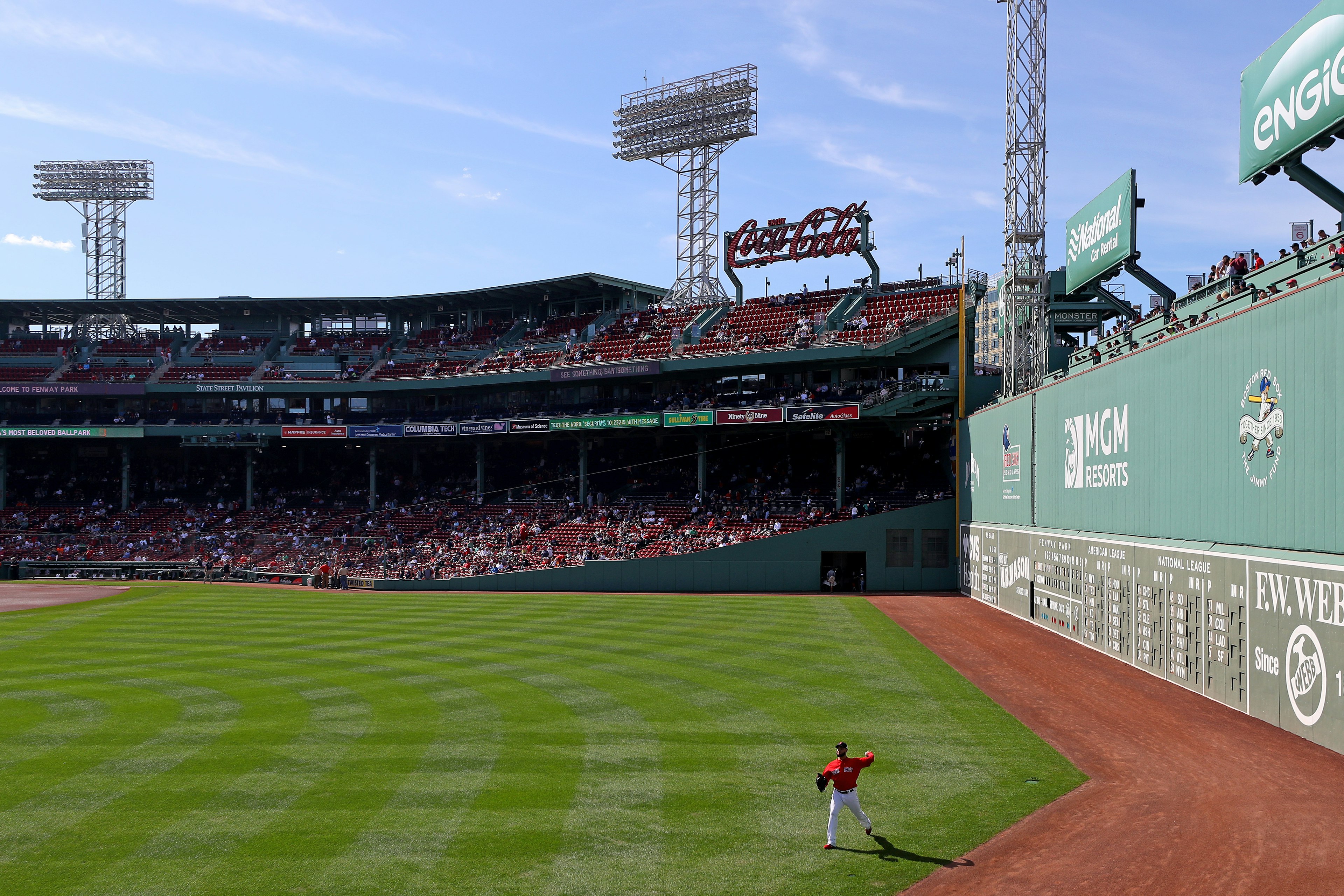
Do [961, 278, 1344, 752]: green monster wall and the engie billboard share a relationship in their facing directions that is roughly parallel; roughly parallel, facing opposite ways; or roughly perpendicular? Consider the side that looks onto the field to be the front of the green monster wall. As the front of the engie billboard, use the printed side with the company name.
roughly parallel

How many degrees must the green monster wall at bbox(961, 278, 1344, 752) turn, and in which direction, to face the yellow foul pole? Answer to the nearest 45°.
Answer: approximately 135° to its right

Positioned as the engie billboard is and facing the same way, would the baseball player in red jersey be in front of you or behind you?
in front

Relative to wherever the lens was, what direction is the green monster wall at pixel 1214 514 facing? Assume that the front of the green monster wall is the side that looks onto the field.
facing the viewer and to the left of the viewer

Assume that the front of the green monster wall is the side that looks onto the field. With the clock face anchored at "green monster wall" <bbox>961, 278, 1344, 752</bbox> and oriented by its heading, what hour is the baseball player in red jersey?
The baseball player in red jersey is roughly at 11 o'clock from the green monster wall.

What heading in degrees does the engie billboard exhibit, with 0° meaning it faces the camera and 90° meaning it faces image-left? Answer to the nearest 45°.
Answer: approximately 45°

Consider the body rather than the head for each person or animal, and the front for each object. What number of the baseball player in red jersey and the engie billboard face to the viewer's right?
0
